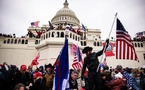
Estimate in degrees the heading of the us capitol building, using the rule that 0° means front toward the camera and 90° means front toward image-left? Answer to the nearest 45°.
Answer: approximately 0°

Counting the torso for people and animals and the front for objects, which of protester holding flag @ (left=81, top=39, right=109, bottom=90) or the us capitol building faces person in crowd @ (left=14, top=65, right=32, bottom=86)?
the us capitol building
